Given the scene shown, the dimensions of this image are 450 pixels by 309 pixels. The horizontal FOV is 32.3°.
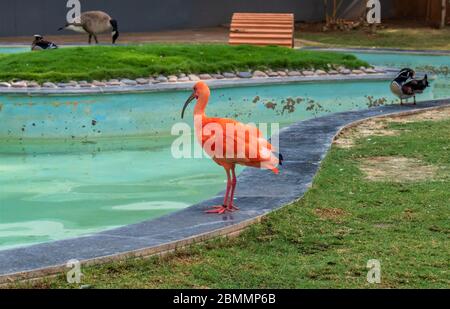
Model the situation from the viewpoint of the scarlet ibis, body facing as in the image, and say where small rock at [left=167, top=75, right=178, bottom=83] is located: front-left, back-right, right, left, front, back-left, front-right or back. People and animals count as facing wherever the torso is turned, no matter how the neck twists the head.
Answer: right

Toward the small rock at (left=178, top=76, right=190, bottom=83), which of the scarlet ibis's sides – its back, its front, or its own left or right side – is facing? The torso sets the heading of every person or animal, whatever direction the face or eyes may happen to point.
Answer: right

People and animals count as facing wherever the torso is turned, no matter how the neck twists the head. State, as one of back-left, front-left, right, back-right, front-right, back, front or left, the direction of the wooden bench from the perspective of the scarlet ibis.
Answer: right

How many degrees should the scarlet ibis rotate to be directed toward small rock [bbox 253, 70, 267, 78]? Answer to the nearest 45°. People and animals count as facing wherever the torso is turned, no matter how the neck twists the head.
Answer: approximately 90° to its right

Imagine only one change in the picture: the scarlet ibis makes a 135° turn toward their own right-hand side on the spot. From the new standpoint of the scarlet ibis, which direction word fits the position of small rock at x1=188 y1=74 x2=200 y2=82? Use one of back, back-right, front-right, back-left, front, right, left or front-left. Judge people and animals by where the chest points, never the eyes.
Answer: front-left

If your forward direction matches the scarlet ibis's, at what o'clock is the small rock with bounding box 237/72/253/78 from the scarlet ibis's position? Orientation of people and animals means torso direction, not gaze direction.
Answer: The small rock is roughly at 3 o'clock from the scarlet ibis.

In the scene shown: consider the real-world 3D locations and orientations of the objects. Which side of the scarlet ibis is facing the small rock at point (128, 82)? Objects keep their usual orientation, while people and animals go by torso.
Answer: right

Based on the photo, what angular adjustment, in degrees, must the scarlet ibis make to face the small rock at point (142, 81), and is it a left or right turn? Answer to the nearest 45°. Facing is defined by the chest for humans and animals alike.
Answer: approximately 90° to its right

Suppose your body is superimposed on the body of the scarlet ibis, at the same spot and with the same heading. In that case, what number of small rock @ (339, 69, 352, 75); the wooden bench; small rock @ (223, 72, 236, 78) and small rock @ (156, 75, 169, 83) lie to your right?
4

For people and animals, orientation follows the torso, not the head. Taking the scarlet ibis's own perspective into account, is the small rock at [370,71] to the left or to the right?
on its right

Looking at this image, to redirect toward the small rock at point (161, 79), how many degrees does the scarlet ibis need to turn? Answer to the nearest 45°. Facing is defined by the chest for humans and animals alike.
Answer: approximately 90° to its right

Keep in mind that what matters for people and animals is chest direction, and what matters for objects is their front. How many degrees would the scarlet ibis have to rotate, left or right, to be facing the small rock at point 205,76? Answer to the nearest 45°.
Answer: approximately 90° to its right

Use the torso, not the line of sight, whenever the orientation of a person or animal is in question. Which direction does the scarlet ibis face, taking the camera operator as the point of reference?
facing to the left of the viewer
